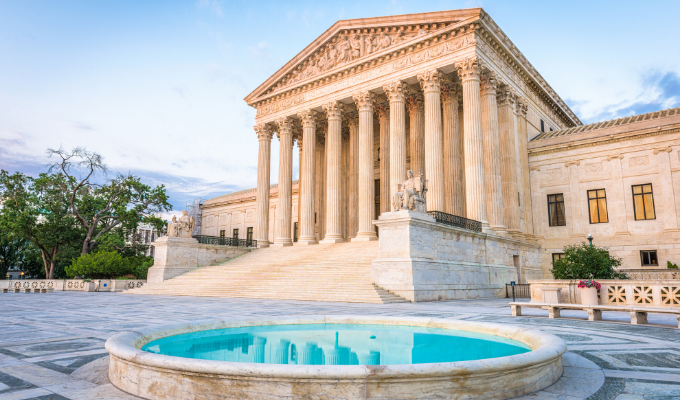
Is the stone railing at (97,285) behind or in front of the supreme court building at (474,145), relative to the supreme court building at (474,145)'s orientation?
in front

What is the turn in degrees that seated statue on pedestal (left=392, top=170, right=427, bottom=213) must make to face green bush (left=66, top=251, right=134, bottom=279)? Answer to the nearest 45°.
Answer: approximately 90° to its right

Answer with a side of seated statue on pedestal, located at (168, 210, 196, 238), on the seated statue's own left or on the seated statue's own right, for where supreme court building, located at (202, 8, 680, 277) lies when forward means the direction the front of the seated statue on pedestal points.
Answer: on the seated statue's own left

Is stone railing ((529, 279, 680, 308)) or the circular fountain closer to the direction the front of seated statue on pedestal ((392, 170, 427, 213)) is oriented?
the circular fountain

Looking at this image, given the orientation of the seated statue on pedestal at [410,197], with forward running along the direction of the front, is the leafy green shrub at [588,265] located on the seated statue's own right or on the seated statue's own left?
on the seated statue's own left

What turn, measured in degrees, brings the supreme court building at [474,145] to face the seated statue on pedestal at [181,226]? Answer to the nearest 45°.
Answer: approximately 45° to its right

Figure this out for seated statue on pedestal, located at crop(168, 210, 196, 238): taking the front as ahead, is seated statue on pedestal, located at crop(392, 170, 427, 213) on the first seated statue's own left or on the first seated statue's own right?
on the first seated statue's own left

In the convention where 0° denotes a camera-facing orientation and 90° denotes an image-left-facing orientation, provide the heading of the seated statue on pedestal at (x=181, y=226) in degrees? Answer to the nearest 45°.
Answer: approximately 45°

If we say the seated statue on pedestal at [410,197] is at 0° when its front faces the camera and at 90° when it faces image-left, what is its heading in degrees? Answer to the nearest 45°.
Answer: approximately 45°

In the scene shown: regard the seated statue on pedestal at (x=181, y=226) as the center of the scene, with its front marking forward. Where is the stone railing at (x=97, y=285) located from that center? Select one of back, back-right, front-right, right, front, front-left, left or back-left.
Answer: right

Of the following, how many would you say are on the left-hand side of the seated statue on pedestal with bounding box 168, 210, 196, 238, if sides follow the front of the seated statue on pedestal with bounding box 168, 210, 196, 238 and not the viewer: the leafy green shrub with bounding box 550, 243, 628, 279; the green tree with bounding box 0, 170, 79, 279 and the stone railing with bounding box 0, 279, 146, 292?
1

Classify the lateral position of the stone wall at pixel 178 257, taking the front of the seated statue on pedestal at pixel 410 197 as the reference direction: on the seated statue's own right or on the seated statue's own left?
on the seated statue's own right

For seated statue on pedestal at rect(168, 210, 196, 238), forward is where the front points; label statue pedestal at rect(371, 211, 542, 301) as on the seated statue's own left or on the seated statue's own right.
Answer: on the seated statue's own left

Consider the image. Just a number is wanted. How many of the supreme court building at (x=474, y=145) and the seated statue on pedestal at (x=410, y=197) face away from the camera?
0
